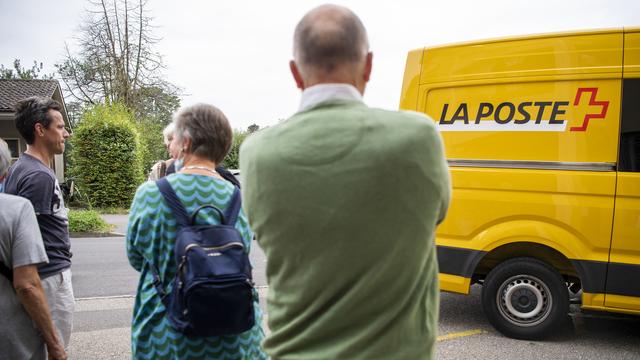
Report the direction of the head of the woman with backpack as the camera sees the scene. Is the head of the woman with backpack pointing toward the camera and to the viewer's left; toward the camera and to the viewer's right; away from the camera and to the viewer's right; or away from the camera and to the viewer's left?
away from the camera and to the viewer's left

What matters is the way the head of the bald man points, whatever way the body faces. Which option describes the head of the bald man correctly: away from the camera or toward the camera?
away from the camera

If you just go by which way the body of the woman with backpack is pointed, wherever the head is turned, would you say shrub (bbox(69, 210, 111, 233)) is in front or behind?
in front

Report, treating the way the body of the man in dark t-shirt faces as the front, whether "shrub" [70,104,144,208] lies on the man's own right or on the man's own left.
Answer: on the man's own left

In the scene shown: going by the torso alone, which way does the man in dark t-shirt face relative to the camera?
to the viewer's right

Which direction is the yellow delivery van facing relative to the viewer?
to the viewer's right

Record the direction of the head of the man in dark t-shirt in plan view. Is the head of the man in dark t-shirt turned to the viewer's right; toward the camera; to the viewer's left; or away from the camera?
to the viewer's right

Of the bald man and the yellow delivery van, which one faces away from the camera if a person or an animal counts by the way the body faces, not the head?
the bald man

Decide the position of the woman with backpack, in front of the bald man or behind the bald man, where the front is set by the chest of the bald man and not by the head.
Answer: in front

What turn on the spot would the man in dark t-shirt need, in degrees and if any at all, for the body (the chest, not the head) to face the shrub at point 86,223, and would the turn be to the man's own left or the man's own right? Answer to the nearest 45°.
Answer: approximately 90° to the man's own left

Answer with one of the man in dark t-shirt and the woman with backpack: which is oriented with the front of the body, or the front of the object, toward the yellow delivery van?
the man in dark t-shirt

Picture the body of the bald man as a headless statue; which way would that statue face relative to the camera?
away from the camera

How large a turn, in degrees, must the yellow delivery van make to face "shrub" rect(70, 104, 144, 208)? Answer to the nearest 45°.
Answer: approximately 135° to its left

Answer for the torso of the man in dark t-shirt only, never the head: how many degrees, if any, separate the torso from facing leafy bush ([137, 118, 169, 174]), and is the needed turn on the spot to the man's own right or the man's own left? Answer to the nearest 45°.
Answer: approximately 90° to the man's own left

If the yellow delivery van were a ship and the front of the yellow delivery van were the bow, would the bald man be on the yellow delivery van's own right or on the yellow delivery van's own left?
on the yellow delivery van's own right
